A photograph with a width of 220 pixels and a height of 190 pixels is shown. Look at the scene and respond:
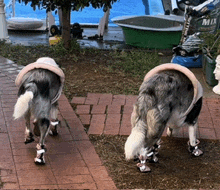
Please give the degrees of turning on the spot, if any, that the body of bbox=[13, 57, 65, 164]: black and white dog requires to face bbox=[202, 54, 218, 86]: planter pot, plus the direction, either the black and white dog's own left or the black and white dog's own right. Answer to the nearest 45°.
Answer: approximately 45° to the black and white dog's own right

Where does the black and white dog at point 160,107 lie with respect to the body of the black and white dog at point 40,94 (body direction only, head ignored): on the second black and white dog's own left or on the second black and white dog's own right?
on the second black and white dog's own right

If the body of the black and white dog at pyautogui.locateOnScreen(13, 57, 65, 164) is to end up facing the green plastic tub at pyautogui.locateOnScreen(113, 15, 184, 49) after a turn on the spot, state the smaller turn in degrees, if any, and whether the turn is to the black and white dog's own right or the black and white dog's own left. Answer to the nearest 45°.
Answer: approximately 45° to the black and white dog's own right
